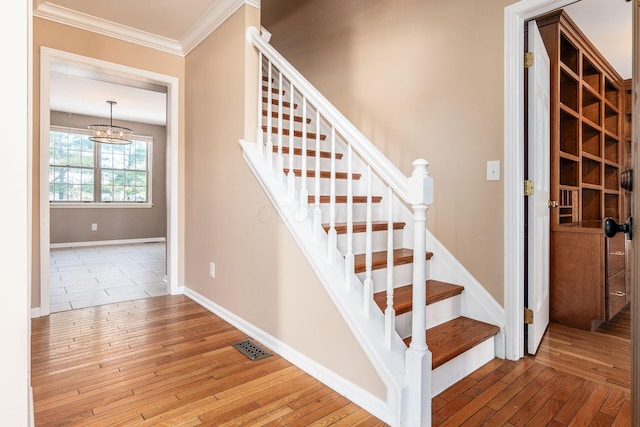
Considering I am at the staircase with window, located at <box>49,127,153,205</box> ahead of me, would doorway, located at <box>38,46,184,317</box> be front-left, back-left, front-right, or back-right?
front-left

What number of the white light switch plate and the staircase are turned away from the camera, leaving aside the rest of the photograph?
0

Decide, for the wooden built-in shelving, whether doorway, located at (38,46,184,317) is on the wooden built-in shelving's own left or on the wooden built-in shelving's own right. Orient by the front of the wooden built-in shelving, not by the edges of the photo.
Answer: on the wooden built-in shelving's own right

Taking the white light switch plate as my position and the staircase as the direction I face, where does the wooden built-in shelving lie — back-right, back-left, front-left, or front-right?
back-right

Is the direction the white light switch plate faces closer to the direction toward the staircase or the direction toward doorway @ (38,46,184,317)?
the staircase

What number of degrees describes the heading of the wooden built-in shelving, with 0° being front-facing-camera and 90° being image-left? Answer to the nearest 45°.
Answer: approximately 315°

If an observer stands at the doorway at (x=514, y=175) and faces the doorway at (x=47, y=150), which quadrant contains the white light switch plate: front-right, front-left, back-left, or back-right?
front-right

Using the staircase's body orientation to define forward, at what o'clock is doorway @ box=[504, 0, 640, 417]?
The doorway is roughly at 10 o'clock from the staircase.

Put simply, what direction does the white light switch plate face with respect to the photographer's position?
facing the viewer

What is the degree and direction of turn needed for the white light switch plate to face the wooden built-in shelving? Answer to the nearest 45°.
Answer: approximately 135° to its left

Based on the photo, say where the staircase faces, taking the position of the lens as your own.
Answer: facing the viewer and to the right of the viewer

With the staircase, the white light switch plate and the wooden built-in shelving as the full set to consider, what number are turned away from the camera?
0

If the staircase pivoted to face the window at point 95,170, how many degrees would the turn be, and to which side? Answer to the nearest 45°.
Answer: approximately 180°

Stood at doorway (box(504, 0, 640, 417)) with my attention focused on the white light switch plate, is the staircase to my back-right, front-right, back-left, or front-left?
front-left

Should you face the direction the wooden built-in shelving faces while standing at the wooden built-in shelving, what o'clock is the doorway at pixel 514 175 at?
The doorway is roughly at 2 o'clock from the wooden built-in shelving.
